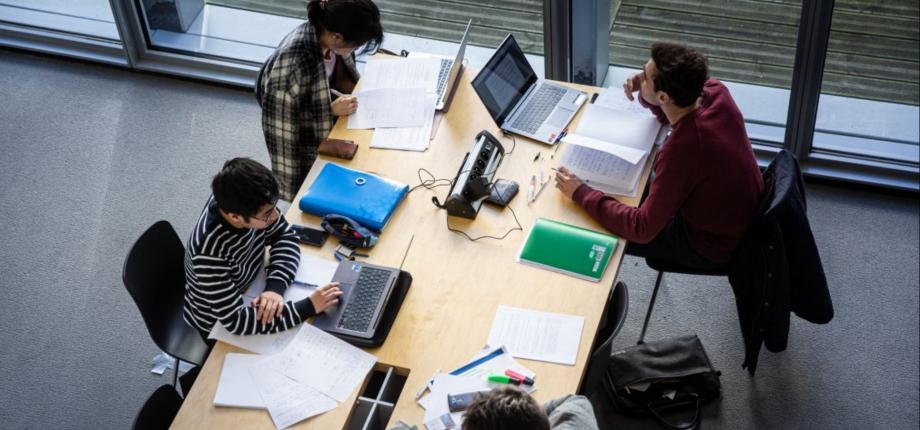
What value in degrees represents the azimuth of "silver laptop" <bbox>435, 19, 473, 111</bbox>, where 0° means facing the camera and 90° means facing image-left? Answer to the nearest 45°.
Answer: approximately 90°

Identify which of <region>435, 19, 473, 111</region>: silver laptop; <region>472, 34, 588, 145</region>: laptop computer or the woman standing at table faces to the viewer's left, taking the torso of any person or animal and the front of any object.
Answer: the silver laptop

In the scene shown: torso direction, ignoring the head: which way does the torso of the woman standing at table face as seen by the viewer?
to the viewer's right

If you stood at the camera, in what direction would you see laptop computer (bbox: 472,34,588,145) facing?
facing the viewer and to the right of the viewer

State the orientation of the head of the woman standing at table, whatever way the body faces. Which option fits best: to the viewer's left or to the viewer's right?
to the viewer's right

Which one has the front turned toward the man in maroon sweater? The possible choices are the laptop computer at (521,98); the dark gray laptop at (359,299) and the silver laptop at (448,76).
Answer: the laptop computer

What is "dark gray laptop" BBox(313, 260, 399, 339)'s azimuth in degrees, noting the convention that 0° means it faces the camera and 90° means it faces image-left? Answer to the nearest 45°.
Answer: approximately 90°

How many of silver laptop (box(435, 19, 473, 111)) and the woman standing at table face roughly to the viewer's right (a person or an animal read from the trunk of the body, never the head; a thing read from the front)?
1

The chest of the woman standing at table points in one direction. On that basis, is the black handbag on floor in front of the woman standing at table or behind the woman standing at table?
in front

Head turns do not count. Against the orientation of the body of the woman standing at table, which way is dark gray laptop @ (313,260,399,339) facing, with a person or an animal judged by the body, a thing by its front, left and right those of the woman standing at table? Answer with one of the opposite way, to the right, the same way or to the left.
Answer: the opposite way

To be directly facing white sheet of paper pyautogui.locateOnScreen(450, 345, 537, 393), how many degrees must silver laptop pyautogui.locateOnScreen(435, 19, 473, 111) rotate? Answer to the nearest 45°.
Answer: approximately 90° to its left
